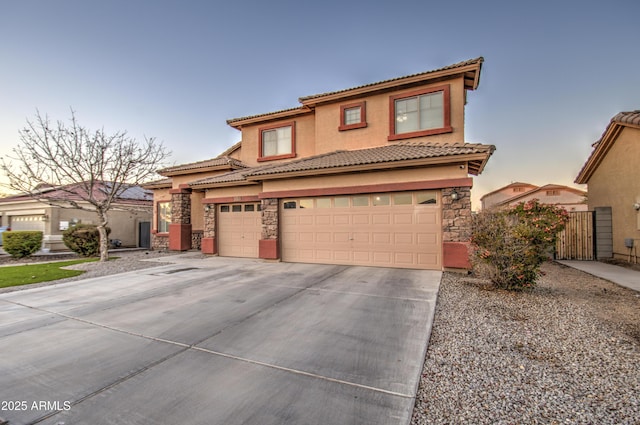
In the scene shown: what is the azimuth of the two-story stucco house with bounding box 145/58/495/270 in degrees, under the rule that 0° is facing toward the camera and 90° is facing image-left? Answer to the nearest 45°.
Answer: approximately 45°

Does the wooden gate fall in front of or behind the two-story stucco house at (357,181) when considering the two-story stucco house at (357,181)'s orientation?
behind

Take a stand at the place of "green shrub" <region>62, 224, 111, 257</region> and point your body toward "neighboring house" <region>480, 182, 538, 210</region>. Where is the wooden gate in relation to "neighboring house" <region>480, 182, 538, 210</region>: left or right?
right

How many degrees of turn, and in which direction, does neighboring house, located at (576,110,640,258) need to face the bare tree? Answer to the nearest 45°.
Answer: approximately 45° to its right

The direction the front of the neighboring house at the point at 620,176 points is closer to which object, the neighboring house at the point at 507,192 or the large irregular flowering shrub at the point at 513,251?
the large irregular flowering shrub

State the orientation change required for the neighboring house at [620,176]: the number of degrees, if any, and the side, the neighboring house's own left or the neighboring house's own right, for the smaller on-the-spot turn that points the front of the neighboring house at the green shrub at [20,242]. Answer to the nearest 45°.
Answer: approximately 45° to the neighboring house's own right

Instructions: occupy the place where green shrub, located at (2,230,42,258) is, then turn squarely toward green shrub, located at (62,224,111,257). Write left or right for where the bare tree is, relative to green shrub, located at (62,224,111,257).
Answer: right

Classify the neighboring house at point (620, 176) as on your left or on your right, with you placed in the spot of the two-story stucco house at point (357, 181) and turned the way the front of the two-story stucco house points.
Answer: on your left

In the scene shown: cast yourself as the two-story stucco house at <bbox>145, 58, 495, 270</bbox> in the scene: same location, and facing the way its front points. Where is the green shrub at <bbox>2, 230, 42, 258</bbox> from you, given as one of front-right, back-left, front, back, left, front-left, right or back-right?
front-right

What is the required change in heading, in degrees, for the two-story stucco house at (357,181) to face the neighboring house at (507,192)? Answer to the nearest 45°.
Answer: approximately 180°

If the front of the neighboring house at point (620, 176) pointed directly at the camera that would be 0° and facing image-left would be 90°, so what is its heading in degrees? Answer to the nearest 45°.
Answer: approximately 0°
